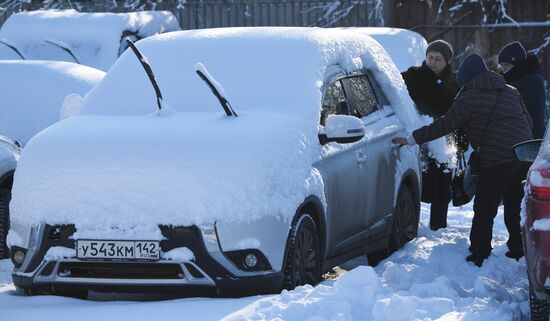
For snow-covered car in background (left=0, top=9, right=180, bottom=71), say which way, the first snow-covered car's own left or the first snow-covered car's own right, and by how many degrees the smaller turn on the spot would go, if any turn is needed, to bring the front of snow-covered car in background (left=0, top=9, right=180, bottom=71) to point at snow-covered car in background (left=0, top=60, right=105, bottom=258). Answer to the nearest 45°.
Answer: approximately 45° to the first snow-covered car's own left

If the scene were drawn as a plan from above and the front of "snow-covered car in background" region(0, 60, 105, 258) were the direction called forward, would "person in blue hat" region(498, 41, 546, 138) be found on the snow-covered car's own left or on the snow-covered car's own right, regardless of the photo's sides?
on the snow-covered car's own left

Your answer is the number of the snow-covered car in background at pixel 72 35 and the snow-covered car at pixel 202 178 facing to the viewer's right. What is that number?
0

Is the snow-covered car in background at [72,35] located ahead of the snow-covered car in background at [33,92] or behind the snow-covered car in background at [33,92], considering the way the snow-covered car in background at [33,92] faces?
behind

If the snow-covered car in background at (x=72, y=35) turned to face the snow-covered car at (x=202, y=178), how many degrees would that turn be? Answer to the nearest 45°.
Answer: approximately 45° to its left

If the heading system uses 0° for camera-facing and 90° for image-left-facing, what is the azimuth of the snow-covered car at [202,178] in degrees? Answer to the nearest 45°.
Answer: approximately 45°

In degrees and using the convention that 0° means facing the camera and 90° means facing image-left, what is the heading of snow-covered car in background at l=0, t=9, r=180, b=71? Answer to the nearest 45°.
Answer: approximately 45°

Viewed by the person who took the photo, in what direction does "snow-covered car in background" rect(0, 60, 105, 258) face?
facing the viewer and to the left of the viewer

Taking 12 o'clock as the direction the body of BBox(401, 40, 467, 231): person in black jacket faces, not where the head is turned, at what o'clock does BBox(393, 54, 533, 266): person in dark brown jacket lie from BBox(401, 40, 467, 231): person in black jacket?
BBox(393, 54, 533, 266): person in dark brown jacket is roughly at 10 o'clock from BBox(401, 40, 467, 231): person in black jacket.
